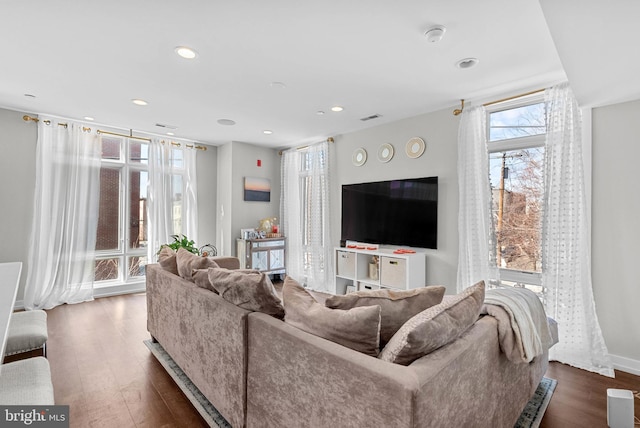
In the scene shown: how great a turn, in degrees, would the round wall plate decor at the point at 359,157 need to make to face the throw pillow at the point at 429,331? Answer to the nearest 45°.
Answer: approximately 45° to its left

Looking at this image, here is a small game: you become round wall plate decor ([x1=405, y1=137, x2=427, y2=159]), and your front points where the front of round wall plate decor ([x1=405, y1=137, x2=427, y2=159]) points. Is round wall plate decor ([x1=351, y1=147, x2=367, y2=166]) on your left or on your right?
on your right

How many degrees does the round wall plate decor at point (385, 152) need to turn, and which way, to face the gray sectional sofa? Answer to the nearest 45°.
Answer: approximately 45° to its left

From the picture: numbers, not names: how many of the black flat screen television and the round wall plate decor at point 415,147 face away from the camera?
0

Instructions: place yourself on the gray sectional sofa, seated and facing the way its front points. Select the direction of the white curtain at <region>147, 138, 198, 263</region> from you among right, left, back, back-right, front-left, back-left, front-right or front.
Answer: left

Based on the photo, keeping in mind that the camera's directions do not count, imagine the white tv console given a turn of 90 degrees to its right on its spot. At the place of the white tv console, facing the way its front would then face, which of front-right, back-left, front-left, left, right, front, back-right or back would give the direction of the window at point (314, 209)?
front

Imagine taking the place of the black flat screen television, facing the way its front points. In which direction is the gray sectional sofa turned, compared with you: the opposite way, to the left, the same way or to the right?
the opposite way

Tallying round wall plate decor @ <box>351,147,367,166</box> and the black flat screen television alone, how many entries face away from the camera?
0

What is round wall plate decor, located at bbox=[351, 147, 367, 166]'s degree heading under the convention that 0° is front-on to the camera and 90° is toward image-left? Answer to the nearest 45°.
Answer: approximately 45°

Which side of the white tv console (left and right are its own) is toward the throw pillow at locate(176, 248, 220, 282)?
front

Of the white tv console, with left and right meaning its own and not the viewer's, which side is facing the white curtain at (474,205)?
left

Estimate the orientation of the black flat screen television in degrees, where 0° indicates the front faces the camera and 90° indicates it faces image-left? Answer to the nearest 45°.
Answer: approximately 45°

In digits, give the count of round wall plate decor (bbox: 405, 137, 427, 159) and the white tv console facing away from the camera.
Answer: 0

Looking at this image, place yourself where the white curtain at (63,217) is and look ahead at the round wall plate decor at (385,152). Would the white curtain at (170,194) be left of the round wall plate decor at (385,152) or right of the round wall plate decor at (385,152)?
left

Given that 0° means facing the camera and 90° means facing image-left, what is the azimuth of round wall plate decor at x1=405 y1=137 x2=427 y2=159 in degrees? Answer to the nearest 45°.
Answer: approximately 45°

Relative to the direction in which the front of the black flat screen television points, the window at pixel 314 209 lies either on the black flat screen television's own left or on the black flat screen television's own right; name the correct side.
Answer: on the black flat screen television's own right

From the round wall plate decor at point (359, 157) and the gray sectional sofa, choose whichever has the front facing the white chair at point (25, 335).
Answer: the round wall plate decor

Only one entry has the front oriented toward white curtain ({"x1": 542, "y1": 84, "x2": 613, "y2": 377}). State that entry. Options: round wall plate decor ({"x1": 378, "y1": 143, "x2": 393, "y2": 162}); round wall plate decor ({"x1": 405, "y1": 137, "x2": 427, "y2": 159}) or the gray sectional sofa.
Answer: the gray sectional sofa
